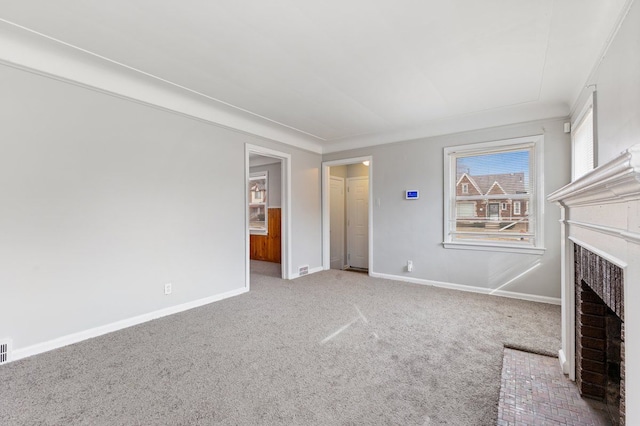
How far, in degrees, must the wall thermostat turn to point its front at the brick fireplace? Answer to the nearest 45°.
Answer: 0° — it already faces it

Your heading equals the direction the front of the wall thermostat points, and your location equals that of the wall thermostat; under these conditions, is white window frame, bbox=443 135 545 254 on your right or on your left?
on your left

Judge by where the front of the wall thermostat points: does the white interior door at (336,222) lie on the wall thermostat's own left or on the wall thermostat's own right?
on the wall thermostat's own right

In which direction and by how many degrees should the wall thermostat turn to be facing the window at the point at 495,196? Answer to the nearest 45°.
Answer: approximately 90° to its left

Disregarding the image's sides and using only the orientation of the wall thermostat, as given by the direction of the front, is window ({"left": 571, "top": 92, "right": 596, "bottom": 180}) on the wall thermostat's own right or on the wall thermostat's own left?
on the wall thermostat's own left

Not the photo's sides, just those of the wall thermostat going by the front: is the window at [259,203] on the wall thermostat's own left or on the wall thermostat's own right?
on the wall thermostat's own right

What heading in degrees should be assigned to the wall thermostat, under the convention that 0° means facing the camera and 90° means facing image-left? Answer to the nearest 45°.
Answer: approximately 0°
